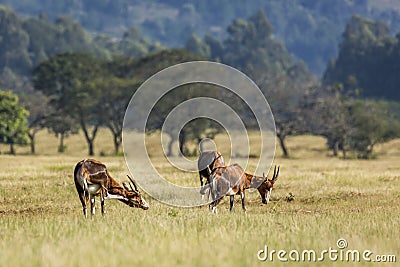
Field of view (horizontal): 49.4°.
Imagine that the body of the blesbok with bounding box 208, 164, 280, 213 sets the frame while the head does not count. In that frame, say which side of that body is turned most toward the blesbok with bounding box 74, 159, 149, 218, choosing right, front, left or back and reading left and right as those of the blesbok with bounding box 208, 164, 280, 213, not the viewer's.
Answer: back

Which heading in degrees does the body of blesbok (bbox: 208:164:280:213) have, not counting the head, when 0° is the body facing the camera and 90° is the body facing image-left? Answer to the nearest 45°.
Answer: approximately 270°

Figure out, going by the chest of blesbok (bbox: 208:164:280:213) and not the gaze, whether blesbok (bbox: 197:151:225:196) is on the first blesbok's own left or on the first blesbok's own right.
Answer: on the first blesbok's own left
